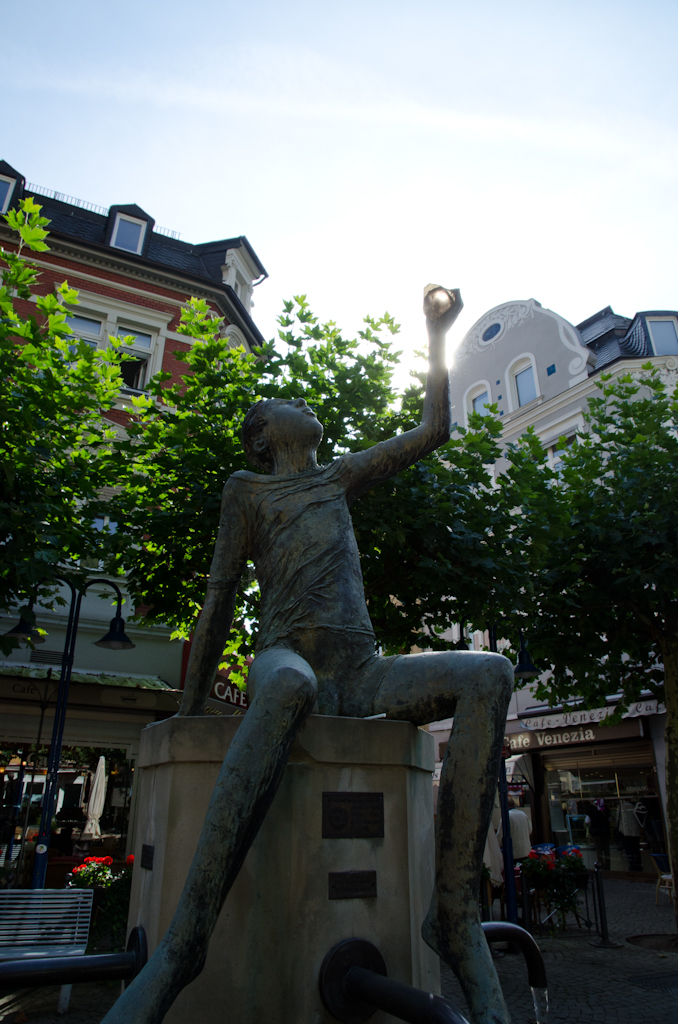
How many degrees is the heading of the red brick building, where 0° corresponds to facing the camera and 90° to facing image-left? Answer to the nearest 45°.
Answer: approximately 0°

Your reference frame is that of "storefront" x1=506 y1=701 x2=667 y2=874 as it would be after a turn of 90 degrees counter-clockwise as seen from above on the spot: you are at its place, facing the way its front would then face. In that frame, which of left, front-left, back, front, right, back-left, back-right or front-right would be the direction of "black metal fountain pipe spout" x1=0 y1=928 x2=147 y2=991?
front-right

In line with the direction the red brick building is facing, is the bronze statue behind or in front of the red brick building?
in front

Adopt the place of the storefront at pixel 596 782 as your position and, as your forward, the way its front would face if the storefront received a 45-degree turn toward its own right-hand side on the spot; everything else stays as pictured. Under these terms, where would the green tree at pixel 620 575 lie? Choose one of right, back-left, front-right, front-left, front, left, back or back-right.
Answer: left

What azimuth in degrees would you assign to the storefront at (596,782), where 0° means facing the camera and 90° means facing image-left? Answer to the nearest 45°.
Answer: approximately 45°

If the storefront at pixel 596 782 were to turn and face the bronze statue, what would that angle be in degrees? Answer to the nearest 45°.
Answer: approximately 45° to its left

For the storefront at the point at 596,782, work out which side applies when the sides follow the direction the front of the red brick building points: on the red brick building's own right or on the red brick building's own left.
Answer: on the red brick building's own left

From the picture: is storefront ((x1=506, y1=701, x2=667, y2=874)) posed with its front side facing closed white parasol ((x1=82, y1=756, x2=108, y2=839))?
yes
